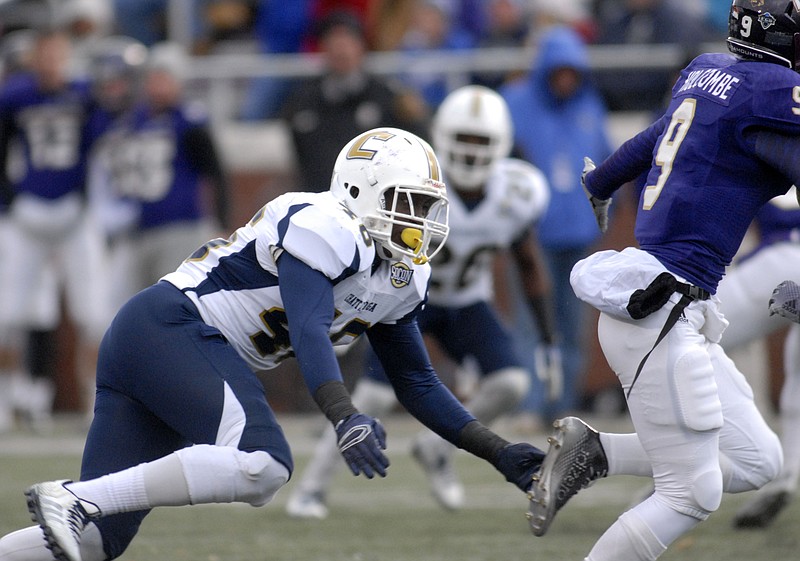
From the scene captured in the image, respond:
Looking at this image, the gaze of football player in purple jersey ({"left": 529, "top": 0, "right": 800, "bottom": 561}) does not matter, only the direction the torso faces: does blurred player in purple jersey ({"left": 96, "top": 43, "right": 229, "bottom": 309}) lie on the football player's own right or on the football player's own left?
on the football player's own left

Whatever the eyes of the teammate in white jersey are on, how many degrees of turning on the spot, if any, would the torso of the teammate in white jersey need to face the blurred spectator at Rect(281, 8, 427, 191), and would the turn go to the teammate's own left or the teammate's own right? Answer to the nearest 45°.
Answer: approximately 180°

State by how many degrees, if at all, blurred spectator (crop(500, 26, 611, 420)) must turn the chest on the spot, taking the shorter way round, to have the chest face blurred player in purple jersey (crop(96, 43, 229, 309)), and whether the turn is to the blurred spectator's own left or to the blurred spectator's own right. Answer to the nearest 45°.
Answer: approximately 90° to the blurred spectator's own right

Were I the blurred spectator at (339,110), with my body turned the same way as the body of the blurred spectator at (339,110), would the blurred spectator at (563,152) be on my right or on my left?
on my left

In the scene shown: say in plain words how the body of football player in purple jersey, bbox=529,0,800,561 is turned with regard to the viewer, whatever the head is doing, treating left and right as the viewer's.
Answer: facing away from the viewer and to the right of the viewer

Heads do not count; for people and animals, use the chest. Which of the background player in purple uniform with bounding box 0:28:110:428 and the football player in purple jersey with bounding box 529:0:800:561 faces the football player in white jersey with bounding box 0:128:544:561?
the background player in purple uniform

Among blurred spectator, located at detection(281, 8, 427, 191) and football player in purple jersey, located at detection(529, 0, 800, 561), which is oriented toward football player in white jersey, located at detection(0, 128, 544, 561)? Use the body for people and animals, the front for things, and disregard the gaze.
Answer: the blurred spectator

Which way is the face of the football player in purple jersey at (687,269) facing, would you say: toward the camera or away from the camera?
away from the camera
